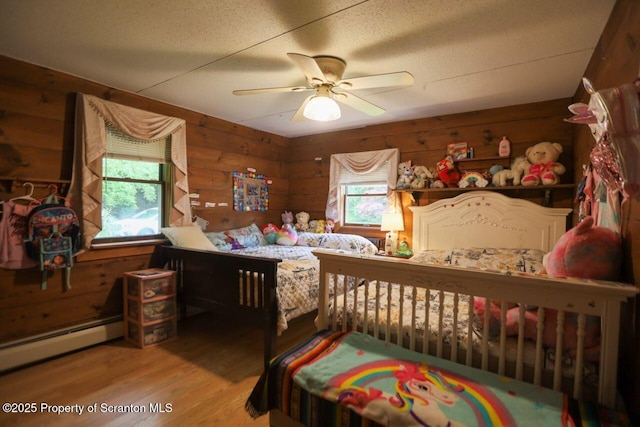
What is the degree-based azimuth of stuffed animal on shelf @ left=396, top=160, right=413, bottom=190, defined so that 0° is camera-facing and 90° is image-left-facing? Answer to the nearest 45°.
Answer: approximately 0°

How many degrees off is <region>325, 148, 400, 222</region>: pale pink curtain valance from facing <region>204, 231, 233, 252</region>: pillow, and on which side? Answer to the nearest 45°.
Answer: approximately 45° to its right

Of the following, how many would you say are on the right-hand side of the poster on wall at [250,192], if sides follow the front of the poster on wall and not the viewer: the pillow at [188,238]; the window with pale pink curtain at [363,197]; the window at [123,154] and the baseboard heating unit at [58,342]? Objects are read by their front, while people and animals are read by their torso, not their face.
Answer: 3

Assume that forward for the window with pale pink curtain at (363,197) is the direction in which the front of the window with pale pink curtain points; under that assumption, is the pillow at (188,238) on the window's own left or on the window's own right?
on the window's own right

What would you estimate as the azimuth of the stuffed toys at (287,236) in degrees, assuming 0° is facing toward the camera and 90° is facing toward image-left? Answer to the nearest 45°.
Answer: approximately 0°
